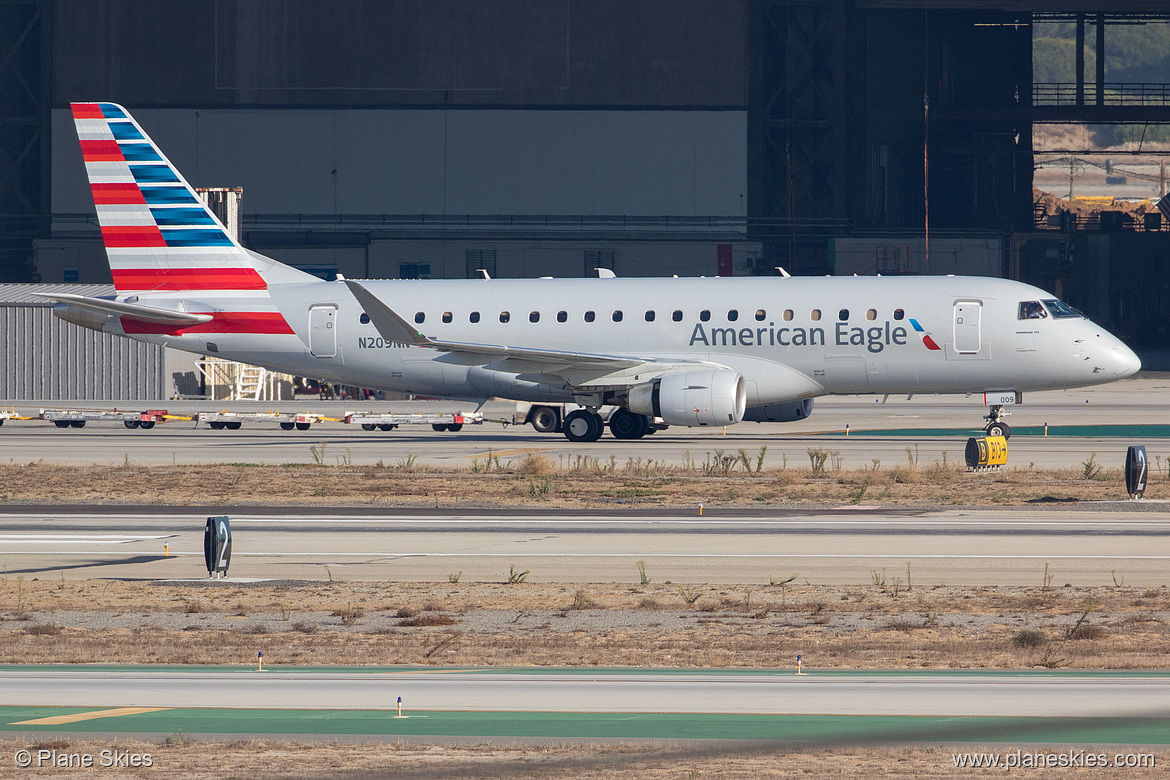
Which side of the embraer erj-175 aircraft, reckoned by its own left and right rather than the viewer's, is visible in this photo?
right
